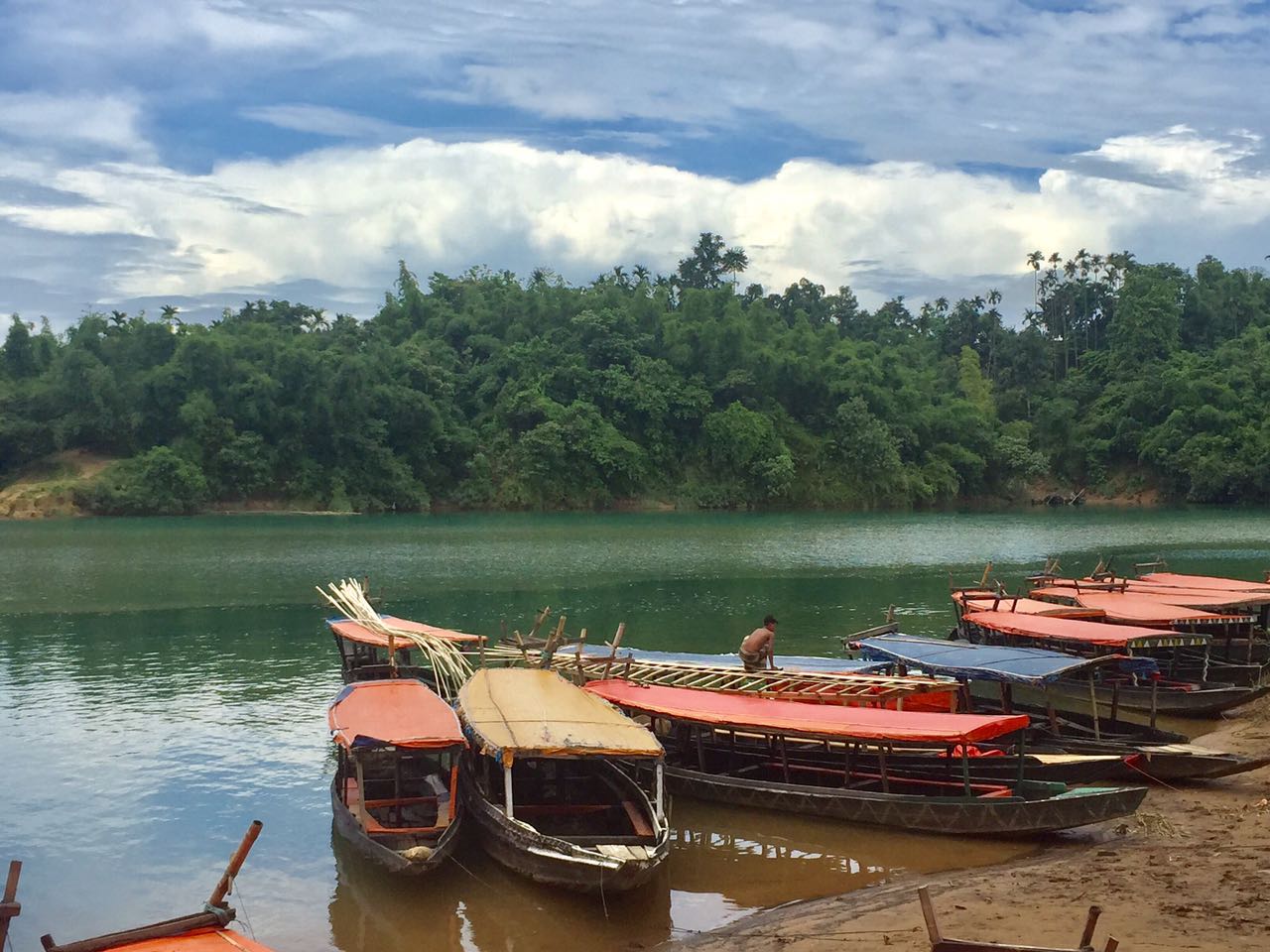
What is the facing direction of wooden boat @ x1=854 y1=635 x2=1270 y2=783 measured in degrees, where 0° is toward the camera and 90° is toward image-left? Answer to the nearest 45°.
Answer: approximately 315°

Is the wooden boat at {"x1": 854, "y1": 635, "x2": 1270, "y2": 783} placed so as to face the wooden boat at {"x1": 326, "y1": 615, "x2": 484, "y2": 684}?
no

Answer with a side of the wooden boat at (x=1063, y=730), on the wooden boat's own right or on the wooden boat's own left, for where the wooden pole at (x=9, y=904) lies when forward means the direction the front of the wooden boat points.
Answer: on the wooden boat's own right

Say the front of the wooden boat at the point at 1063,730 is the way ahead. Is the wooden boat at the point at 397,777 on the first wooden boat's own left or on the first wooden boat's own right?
on the first wooden boat's own right

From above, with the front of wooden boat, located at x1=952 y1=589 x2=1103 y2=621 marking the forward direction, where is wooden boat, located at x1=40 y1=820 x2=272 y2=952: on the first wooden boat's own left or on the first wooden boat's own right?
on the first wooden boat's own right

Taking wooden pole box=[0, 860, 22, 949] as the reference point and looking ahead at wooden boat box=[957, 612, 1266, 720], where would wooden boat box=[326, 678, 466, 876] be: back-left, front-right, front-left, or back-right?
front-left

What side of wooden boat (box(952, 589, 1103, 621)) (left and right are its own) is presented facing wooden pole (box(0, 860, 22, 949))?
right

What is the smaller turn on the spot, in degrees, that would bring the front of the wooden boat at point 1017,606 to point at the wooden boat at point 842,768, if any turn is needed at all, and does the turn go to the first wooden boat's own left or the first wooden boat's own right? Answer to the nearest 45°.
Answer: approximately 90° to the first wooden boat's own right

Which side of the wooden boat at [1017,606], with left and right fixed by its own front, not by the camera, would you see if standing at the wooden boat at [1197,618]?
front

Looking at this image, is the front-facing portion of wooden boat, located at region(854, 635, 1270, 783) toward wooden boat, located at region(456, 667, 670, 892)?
no

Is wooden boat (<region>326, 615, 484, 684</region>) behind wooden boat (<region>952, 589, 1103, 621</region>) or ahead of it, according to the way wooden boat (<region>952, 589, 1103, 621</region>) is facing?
behind

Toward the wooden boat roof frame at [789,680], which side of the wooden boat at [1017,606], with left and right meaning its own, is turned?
right

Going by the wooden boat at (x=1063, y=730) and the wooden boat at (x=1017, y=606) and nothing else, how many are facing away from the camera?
0

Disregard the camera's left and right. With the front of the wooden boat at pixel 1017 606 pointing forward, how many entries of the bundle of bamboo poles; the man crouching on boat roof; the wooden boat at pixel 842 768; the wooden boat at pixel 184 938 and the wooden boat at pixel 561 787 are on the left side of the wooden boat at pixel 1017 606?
0

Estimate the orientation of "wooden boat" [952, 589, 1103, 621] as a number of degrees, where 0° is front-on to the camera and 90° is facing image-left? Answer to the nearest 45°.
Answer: approximately 270°
